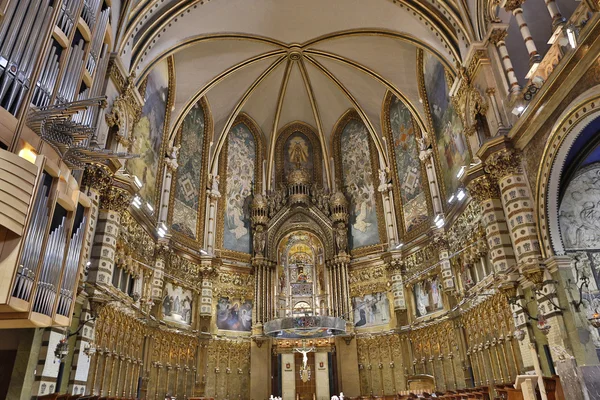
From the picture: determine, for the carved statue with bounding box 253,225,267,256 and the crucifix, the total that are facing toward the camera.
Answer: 2

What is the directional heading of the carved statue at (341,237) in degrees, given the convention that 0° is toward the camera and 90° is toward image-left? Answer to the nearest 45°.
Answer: approximately 0°

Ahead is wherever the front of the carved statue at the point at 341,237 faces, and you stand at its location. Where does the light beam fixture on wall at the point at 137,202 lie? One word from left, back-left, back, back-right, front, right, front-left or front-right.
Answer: front-right

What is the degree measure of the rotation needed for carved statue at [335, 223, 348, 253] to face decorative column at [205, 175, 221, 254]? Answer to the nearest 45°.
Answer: approximately 90° to its right

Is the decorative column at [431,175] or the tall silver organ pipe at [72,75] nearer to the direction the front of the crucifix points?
the tall silver organ pipe

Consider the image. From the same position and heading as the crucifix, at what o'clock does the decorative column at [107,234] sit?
The decorative column is roughly at 1 o'clock from the crucifix.

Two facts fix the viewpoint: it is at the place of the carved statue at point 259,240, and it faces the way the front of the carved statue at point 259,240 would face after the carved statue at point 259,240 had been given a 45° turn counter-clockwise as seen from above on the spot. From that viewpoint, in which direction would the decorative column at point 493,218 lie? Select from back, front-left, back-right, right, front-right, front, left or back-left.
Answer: front

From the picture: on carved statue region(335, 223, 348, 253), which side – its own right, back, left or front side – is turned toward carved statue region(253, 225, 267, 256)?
right

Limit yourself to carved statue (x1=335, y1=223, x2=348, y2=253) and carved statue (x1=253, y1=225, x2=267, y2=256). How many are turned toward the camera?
2

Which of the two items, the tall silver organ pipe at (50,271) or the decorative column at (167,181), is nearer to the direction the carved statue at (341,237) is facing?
the tall silver organ pipe

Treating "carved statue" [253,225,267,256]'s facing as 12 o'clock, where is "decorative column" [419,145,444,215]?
The decorative column is roughly at 10 o'clock from the carved statue.

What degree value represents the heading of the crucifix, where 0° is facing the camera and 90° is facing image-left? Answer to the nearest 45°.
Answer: approximately 0°
